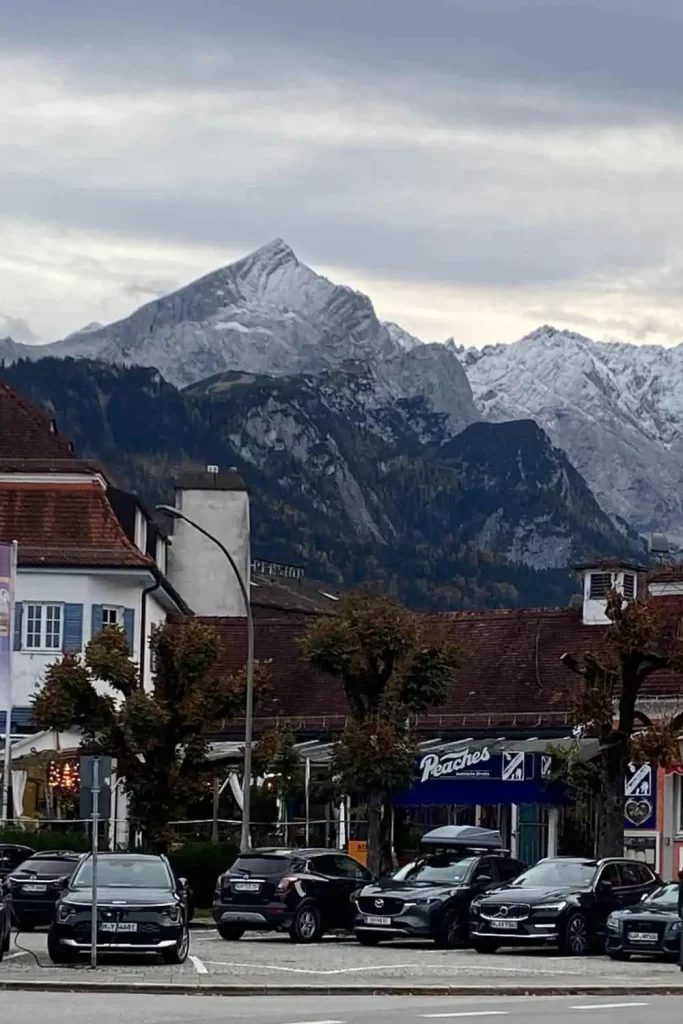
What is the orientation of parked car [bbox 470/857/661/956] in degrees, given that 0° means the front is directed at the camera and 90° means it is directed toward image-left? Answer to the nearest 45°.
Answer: approximately 45°

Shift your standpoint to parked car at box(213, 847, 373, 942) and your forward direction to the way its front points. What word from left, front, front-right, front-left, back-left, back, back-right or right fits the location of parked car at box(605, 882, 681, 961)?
right

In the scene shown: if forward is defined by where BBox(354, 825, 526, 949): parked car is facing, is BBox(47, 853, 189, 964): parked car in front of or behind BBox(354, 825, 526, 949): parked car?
in front

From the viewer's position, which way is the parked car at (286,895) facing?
facing away from the viewer and to the right of the viewer

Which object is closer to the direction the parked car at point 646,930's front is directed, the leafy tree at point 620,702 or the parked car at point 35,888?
the parked car

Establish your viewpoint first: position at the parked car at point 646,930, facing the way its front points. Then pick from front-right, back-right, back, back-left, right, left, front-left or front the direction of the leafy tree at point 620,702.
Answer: back-right

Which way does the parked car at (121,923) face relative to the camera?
toward the camera

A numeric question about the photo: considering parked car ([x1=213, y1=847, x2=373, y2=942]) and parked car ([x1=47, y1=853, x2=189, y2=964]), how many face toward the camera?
1

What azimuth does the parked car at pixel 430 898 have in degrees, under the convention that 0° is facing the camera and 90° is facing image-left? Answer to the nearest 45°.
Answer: approximately 45°

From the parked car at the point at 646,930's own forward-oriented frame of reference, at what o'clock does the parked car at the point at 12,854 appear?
the parked car at the point at 12,854 is roughly at 3 o'clock from the parked car at the point at 646,930.

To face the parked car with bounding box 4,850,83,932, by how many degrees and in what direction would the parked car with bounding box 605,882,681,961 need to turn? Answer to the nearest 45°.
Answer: approximately 90° to its right

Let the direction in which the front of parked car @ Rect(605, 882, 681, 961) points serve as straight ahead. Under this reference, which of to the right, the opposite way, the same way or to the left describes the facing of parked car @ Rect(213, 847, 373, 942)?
the opposite way

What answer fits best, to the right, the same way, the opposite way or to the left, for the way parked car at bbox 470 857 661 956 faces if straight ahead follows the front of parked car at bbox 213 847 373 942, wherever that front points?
the opposite way
